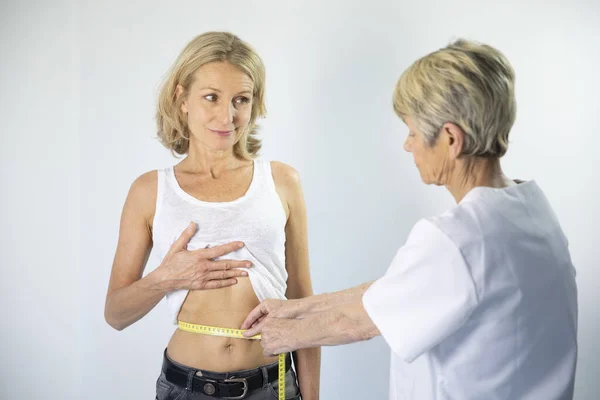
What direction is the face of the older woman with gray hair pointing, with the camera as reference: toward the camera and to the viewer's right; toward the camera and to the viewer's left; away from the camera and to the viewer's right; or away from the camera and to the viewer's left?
away from the camera and to the viewer's left

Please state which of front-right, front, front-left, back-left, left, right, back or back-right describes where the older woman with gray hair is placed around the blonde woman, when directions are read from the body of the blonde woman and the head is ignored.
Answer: front-left

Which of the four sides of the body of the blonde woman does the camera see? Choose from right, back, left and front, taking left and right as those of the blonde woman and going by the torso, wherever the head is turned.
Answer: front

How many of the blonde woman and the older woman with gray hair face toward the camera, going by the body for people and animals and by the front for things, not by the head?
1

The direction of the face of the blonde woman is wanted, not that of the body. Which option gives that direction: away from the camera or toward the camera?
toward the camera

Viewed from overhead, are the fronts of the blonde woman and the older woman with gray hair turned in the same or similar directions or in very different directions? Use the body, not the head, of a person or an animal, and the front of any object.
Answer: very different directions

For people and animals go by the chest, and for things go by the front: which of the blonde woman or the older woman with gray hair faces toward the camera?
the blonde woman

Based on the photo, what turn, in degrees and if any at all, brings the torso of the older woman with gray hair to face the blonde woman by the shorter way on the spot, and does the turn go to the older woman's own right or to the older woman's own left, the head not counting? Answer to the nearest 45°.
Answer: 0° — they already face them

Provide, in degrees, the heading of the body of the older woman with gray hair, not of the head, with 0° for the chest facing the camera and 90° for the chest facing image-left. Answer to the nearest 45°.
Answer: approximately 135°
